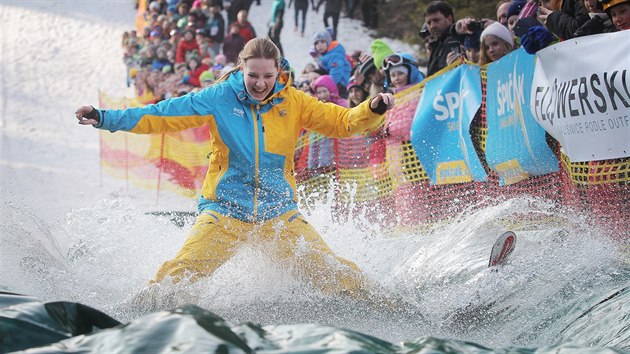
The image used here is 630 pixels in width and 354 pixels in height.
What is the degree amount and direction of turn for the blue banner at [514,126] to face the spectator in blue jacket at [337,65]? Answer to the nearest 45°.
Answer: approximately 90° to its right

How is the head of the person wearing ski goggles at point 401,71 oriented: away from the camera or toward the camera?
toward the camera

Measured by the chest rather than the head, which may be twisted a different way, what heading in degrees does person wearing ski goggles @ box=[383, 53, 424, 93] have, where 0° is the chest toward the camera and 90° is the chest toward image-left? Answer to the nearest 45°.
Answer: approximately 45°

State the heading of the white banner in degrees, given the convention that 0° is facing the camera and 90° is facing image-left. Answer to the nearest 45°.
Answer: approximately 45°

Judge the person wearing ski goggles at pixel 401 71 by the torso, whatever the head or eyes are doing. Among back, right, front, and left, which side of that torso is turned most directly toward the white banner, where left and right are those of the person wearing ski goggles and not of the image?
left

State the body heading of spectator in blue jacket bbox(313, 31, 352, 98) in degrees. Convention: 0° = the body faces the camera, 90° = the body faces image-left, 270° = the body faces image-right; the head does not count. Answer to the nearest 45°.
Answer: approximately 45°

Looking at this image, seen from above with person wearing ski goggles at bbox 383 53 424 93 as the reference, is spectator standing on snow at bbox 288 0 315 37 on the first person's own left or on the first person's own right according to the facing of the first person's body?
on the first person's own right

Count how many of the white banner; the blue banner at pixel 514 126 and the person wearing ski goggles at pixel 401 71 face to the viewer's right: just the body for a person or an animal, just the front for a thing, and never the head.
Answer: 0

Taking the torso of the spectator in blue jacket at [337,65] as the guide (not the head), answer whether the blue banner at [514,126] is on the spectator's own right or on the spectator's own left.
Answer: on the spectator's own left

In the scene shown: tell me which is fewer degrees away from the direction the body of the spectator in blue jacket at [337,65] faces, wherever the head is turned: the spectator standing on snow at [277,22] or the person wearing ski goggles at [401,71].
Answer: the person wearing ski goggles

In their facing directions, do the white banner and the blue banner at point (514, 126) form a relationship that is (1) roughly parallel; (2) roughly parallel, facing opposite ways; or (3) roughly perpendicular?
roughly parallel

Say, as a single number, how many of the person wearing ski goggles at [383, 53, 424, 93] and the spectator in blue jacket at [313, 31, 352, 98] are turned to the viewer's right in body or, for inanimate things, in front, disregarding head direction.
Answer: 0

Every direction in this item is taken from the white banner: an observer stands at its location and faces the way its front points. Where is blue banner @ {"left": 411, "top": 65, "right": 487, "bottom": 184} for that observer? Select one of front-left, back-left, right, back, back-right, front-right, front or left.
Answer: right

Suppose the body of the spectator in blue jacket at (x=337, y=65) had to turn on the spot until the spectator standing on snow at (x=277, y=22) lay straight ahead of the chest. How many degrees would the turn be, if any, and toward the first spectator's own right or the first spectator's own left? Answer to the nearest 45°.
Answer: approximately 135° to the first spectator's own right
